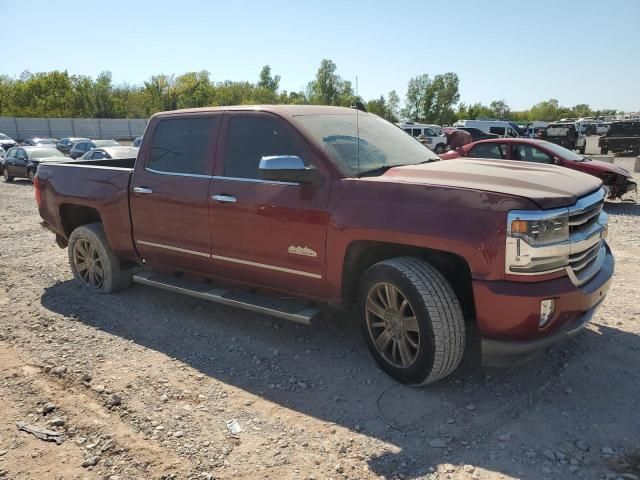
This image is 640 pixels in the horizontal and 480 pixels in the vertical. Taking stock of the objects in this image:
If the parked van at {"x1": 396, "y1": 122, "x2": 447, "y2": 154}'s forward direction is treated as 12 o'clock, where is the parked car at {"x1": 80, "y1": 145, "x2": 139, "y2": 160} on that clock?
the parked car at {"x1": 80, "y1": 145, "x2": 139, "y2": 160} is roughly at 4 o'clock from the parked van at {"x1": 396, "y1": 122, "x2": 447, "y2": 154}.

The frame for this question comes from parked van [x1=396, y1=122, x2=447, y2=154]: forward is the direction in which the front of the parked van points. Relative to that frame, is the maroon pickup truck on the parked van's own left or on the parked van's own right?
on the parked van's own right

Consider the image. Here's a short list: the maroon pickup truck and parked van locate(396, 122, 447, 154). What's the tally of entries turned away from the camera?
0

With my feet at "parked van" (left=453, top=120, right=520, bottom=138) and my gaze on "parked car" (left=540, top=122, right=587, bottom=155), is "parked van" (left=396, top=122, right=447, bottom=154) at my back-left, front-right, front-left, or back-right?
back-right

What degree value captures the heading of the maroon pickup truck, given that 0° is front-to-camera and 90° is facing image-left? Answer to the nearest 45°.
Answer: approximately 315°

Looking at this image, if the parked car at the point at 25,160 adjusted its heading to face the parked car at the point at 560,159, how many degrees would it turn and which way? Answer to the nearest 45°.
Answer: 0° — it already faces it

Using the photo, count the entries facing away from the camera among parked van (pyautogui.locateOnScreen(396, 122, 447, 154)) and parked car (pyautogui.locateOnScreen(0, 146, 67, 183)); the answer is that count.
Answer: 0

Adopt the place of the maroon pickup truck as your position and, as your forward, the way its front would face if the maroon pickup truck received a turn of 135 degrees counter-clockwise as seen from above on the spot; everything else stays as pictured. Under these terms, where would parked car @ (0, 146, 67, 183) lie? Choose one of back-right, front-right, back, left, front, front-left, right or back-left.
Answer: front-left

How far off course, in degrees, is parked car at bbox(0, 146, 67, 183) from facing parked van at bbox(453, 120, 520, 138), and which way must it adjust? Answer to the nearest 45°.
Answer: approximately 45° to its left

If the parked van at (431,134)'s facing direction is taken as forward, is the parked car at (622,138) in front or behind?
in front
